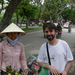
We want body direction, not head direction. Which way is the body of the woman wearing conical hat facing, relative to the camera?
toward the camera
